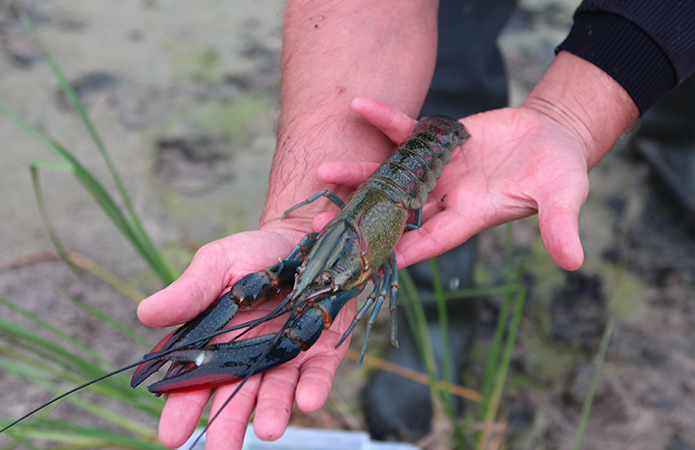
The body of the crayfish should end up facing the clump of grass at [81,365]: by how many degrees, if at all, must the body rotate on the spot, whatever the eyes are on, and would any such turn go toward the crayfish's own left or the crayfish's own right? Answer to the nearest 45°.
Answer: approximately 45° to the crayfish's own right

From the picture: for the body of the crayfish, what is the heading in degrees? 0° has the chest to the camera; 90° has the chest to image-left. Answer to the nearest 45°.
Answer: approximately 45°

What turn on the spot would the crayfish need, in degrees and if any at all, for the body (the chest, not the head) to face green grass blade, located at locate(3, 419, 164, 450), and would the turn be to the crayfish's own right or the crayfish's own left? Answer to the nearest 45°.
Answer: approximately 45° to the crayfish's own right
